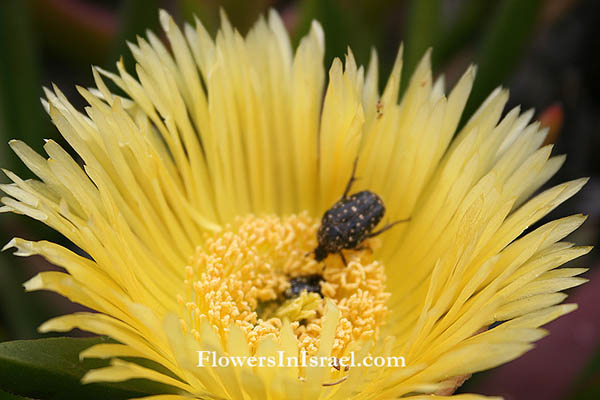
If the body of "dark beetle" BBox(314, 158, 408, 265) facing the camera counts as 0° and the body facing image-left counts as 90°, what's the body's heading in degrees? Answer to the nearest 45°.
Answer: approximately 45°

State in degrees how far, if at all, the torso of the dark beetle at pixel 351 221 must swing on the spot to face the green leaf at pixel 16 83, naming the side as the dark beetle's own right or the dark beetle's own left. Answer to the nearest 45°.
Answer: approximately 45° to the dark beetle's own right
